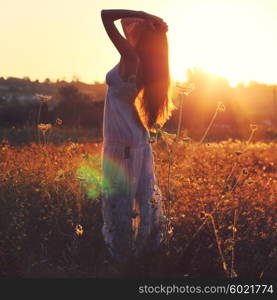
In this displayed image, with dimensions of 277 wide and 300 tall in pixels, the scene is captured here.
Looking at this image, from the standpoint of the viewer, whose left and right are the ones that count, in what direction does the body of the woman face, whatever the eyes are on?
facing to the left of the viewer
